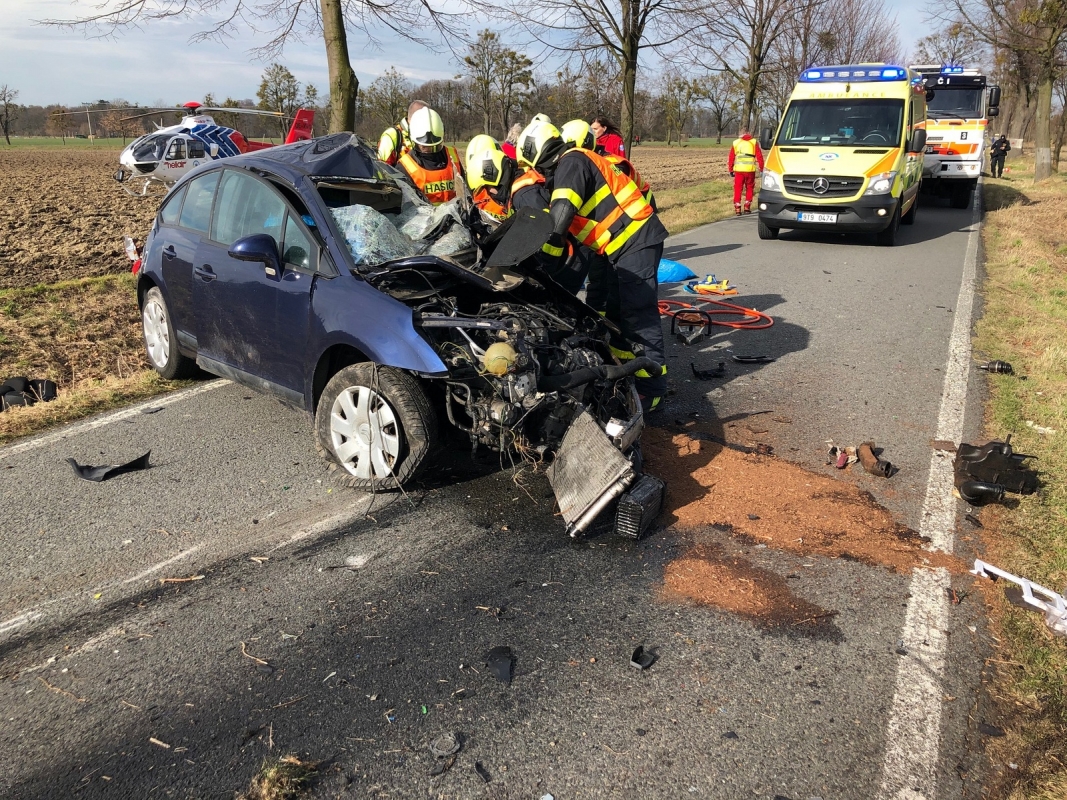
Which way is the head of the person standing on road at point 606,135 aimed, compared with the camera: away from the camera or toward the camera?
toward the camera

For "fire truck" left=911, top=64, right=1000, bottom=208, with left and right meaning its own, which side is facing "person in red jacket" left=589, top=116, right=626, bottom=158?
front

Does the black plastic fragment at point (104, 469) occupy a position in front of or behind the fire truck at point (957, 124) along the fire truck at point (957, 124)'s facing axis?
in front

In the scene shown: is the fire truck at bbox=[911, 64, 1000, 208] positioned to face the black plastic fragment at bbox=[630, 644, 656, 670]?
yes

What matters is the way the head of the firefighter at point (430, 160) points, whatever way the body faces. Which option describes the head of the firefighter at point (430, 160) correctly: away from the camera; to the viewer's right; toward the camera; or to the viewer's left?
toward the camera

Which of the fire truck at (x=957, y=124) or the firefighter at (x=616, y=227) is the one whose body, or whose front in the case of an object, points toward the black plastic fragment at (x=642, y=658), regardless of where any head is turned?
the fire truck

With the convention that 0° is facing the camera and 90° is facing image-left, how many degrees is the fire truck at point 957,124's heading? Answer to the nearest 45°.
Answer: approximately 0°

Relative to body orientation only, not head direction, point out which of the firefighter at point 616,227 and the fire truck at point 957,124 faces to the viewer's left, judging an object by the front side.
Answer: the firefighter

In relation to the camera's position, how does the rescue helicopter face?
facing the viewer and to the left of the viewer

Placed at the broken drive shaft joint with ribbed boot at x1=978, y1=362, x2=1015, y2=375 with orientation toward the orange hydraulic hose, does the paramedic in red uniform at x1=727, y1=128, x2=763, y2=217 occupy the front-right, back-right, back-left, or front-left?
front-right

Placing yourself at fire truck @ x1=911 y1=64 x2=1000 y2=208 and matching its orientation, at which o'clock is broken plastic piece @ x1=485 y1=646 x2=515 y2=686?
The broken plastic piece is roughly at 12 o'clock from the fire truck.

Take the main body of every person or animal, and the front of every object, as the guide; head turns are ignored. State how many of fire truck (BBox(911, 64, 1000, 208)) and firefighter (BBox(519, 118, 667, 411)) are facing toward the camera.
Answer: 1

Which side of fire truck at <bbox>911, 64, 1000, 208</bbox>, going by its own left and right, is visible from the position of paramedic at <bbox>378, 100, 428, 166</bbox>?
front

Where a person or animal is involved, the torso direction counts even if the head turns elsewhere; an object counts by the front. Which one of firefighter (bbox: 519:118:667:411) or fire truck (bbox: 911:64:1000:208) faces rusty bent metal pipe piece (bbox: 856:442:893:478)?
the fire truck

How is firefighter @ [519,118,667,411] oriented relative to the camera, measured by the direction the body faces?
to the viewer's left
